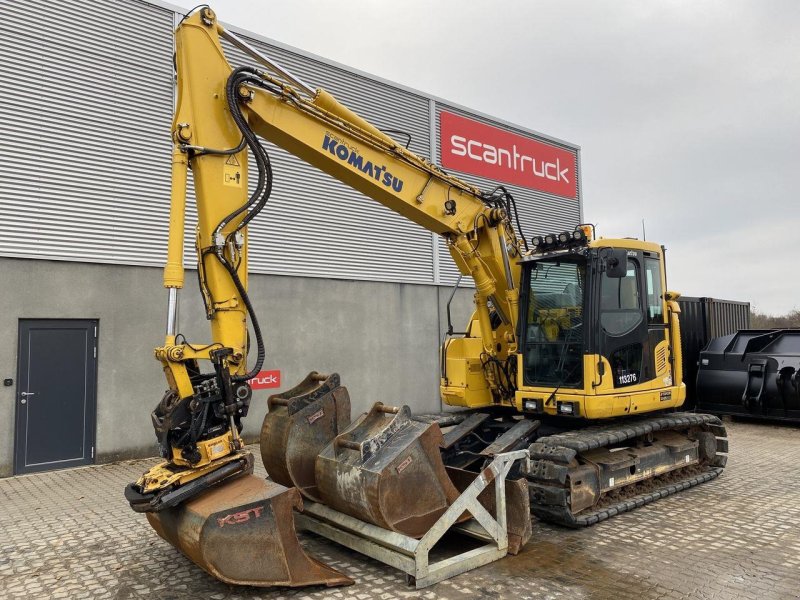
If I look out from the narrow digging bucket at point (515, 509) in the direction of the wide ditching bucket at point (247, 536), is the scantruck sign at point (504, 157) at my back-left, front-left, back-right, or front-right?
back-right

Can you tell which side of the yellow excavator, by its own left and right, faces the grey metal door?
right

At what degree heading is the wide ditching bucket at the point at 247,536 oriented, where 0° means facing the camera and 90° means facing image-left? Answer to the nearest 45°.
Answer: approximately 225°

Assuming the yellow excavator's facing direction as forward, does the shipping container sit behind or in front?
behind

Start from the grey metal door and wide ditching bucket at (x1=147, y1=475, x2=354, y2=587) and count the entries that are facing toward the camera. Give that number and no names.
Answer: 1

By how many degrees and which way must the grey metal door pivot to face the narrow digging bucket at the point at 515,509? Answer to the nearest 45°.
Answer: approximately 45° to its left

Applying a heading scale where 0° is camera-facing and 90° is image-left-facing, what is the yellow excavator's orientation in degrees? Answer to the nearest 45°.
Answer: approximately 45°

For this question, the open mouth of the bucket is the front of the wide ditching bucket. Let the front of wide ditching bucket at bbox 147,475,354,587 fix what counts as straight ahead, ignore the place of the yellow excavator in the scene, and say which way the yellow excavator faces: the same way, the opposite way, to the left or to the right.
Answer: the opposite way

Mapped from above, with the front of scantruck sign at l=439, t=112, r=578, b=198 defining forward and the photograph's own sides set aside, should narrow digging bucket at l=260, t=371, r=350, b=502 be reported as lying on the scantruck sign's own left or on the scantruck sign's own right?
on the scantruck sign's own right
